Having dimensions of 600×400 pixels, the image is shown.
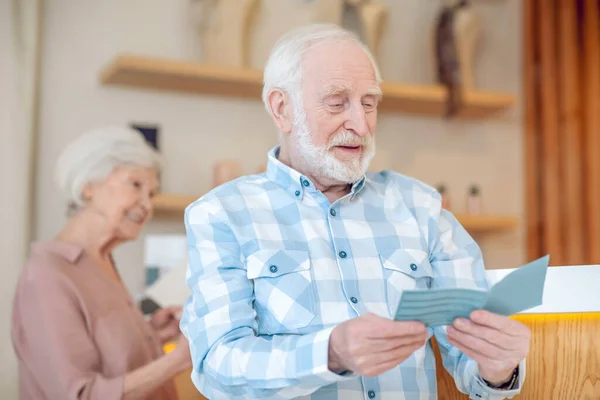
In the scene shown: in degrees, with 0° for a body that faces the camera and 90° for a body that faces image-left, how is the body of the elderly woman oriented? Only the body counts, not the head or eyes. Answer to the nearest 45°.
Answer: approximately 315°

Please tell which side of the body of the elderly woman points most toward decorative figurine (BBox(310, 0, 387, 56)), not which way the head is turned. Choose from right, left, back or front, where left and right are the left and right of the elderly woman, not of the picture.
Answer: left

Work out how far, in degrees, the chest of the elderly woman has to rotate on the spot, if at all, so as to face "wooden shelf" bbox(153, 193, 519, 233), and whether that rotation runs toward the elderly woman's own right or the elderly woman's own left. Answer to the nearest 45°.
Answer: approximately 90° to the elderly woman's own left

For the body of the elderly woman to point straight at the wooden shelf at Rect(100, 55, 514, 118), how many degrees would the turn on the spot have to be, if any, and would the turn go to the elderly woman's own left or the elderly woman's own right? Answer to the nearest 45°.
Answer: approximately 90° to the elderly woman's own left

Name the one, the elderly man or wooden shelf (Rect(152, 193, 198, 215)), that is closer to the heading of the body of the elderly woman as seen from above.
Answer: the elderly man

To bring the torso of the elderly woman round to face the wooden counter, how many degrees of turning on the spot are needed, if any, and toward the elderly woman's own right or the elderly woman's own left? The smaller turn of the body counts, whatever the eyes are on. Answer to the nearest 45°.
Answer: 0° — they already face it

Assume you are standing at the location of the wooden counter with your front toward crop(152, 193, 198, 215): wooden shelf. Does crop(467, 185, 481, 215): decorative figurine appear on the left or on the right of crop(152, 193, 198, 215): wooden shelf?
right

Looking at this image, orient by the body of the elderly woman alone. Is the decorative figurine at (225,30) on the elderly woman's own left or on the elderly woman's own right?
on the elderly woman's own left

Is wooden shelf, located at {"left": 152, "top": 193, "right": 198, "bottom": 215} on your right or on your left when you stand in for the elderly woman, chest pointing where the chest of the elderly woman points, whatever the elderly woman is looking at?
on your left
